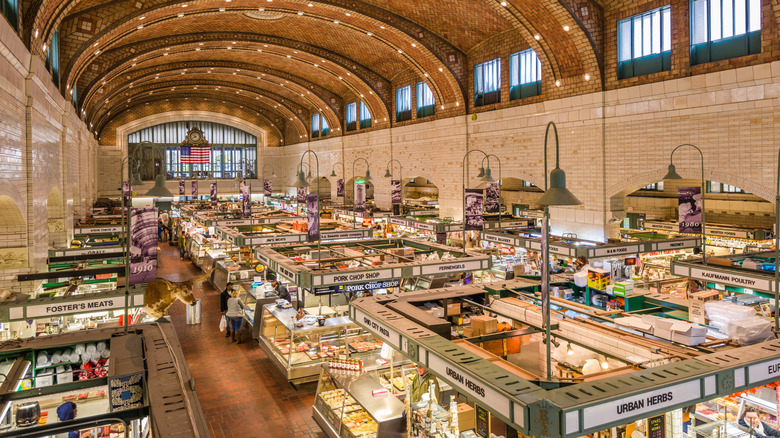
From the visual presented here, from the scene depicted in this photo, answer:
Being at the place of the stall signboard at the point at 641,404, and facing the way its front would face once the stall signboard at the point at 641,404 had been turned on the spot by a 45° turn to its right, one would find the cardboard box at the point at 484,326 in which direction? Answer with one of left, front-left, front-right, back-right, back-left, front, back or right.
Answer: back-right

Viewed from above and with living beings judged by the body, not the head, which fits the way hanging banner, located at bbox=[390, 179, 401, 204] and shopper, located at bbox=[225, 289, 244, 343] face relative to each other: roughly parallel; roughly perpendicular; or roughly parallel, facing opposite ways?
roughly parallel, facing opposite ways

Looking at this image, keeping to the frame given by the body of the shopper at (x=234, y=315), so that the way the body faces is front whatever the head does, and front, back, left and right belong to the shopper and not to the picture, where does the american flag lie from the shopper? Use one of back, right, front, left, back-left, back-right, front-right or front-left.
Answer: front

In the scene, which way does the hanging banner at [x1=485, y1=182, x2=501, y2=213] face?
toward the camera

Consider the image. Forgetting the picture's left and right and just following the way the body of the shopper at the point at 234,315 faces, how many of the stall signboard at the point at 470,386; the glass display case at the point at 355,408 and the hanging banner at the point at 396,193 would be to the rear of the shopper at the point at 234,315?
2

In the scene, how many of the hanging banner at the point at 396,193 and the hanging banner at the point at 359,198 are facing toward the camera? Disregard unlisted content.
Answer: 2

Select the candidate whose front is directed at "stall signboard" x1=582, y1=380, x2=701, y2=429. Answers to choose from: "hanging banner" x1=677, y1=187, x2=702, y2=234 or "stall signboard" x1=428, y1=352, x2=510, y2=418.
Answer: the hanging banner

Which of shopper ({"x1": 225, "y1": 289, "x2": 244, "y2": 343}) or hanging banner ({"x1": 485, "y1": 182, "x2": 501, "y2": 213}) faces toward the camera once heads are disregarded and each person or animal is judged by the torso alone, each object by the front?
the hanging banner

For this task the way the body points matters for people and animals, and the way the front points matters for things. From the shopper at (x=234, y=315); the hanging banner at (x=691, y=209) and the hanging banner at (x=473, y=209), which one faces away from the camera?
the shopper

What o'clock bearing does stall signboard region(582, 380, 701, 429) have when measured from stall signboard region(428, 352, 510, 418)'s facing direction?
stall signboard region(582, 380, 701, 429) is roughly at 8 o'clock from stall signboard region(428, 352, 510, 418).

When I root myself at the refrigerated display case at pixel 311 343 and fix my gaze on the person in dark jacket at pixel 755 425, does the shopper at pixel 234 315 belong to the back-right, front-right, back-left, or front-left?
back-left

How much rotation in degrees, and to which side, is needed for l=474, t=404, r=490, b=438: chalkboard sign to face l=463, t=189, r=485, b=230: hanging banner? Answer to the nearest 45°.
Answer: approximately 135° to its right

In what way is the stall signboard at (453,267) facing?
toward the camera

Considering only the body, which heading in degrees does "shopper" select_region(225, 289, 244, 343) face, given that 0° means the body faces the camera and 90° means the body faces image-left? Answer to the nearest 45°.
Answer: approximately 180°

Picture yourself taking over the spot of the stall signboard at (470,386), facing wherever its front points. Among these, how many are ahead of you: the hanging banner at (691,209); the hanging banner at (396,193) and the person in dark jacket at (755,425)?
0

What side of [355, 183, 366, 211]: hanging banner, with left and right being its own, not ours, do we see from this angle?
front
